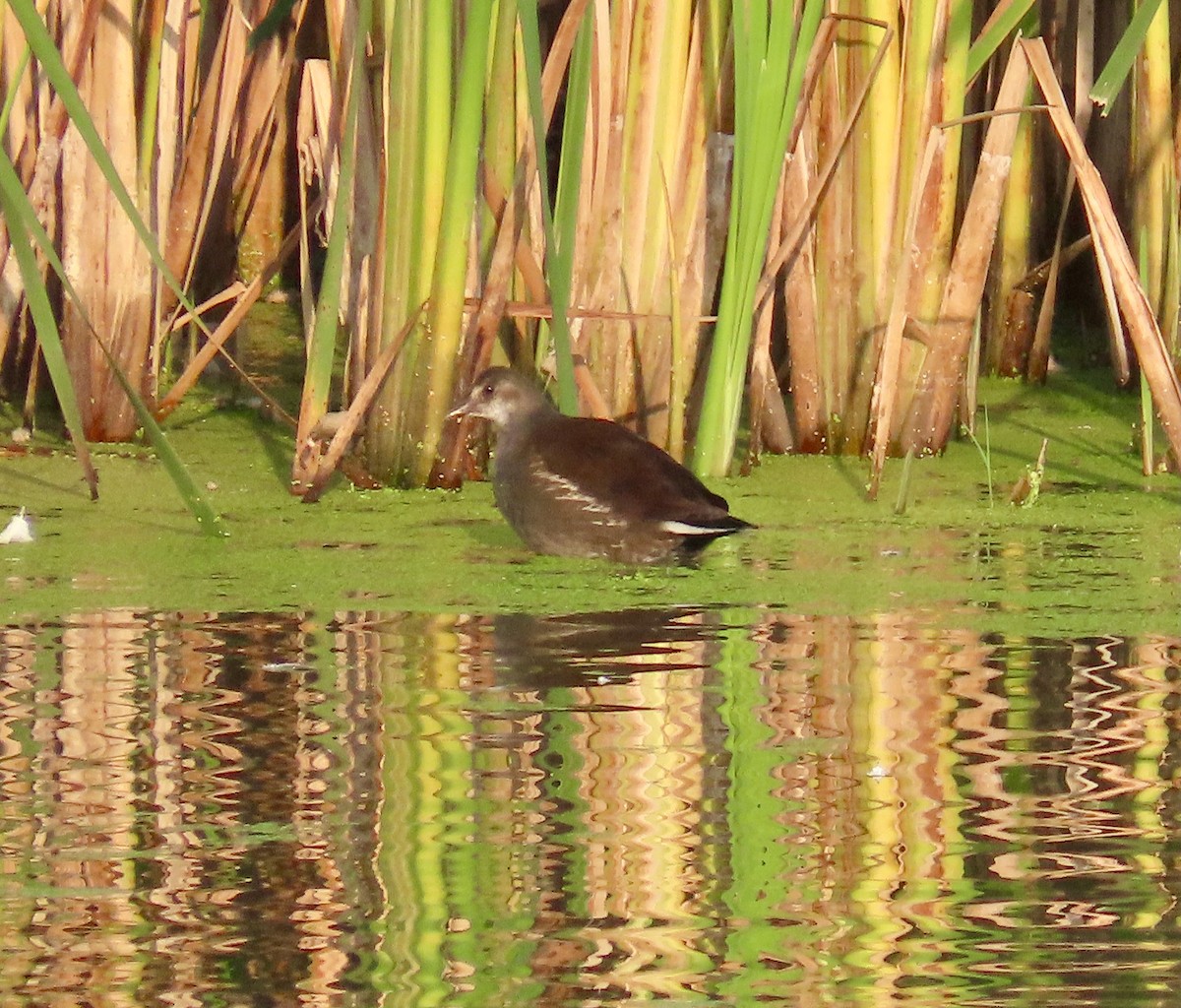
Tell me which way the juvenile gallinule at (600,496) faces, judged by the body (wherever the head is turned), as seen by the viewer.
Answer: to the viewer's left
